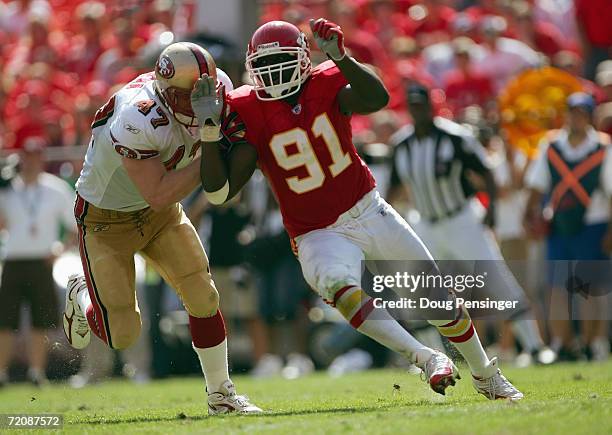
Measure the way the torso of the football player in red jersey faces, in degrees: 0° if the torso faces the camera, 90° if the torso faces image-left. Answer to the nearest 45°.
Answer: approximately 0°

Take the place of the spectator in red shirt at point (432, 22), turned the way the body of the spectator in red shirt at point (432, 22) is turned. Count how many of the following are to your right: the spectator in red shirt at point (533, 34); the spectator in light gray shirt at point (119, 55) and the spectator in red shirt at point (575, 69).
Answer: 1

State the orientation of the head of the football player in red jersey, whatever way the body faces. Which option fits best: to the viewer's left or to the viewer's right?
to the viewer's left

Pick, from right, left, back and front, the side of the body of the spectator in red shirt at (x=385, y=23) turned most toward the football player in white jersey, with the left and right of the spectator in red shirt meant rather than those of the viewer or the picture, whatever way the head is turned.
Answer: front

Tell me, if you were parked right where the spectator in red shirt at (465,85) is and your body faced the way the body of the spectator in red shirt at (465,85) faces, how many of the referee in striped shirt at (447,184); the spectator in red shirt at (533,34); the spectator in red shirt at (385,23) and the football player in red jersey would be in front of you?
2

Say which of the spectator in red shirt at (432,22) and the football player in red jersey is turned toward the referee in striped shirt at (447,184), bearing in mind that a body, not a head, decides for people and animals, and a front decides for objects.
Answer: the spectator in red shirt

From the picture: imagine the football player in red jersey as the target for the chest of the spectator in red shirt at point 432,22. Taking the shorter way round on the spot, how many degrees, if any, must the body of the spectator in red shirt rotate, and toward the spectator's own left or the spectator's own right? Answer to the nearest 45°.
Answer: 0° — they already face them

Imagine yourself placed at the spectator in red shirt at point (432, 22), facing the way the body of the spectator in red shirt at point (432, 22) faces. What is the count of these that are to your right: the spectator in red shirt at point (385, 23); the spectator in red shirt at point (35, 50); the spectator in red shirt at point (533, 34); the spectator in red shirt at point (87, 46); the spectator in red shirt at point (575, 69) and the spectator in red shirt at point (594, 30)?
3

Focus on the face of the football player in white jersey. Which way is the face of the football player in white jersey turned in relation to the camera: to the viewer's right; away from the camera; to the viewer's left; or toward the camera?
to the viewer's right

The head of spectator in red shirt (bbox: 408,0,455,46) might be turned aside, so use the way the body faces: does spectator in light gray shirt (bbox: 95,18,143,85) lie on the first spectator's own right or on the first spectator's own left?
on the first spectator's own right

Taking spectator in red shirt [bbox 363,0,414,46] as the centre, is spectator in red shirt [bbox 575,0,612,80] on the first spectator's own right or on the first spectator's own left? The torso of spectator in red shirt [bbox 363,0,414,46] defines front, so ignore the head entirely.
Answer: on the first spectator's own left
